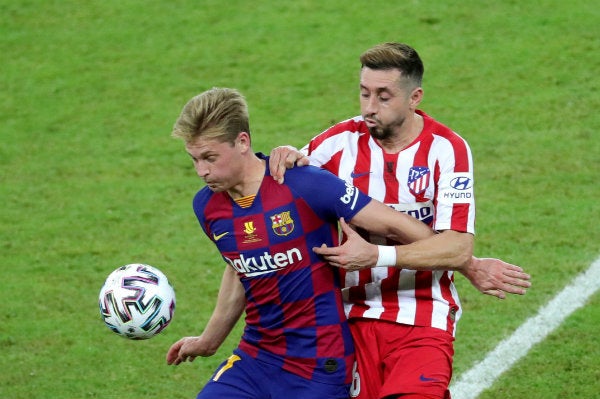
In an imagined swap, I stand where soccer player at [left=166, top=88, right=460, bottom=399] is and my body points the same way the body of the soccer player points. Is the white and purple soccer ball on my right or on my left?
on my right

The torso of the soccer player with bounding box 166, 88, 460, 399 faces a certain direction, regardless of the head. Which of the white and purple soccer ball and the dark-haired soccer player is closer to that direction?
the white and purple soccer ball

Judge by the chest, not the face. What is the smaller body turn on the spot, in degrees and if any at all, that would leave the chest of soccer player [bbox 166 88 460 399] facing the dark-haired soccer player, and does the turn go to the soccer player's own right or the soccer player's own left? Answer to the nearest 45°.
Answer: approximately 135° to the soccer player's own left

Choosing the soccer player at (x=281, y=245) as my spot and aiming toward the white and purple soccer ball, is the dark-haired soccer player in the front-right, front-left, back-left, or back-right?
back-right

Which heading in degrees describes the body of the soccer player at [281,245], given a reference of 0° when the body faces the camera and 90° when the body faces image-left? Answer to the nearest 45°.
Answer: approximately 45°
